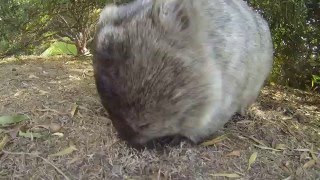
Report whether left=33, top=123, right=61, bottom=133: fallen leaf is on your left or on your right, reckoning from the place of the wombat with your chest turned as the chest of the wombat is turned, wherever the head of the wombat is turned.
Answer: on your right

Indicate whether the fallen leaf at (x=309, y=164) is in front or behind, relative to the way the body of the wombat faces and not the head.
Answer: behind

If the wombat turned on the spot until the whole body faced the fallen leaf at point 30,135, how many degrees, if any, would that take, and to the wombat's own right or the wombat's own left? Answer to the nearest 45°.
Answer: approximately 45° to the wombat's own right

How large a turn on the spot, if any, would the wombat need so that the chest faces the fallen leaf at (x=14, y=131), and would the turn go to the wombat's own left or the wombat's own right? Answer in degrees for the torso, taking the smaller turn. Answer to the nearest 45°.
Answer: approximately 45° to the wombat's own right

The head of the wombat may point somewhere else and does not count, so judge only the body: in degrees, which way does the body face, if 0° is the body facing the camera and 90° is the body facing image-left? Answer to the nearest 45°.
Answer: approximately 45°

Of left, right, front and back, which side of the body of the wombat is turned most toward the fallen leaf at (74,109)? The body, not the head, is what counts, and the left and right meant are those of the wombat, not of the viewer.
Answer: right
